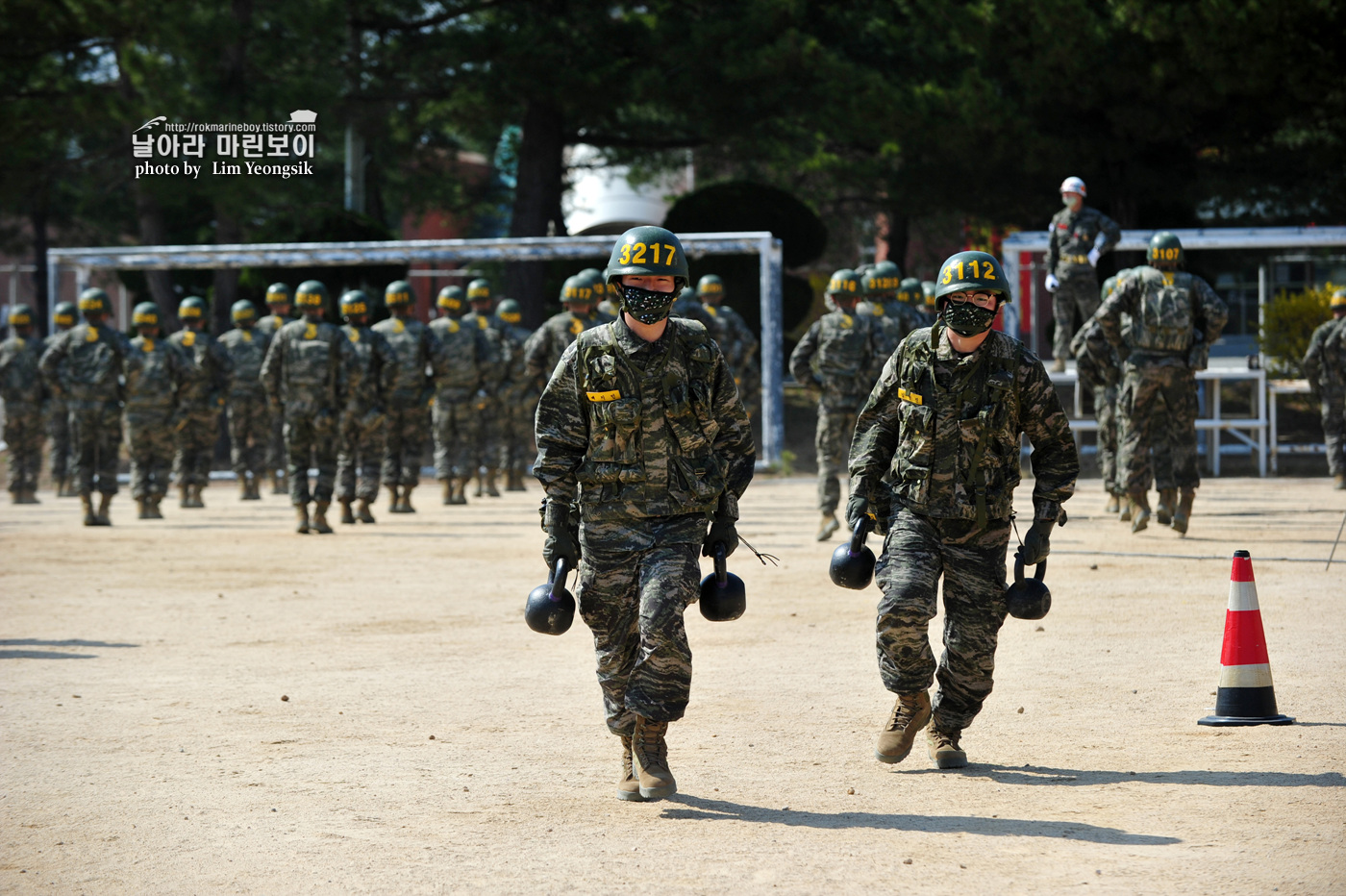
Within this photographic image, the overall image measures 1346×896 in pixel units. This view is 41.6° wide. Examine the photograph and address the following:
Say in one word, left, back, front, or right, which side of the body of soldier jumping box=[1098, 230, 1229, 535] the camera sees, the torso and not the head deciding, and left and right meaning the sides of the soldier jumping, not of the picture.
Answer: back

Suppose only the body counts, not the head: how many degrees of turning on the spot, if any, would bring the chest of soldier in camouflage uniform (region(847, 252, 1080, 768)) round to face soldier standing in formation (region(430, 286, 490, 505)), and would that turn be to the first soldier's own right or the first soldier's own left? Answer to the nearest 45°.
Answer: approximately 135° to the first soldier's own right
